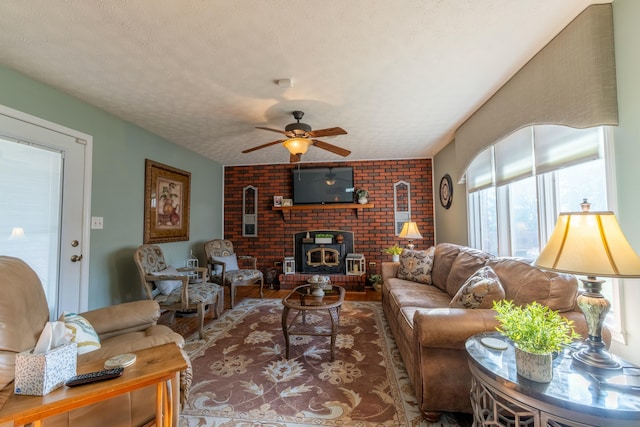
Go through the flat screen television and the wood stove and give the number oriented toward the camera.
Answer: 2

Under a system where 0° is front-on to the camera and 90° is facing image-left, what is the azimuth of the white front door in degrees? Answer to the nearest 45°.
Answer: approximately 315°

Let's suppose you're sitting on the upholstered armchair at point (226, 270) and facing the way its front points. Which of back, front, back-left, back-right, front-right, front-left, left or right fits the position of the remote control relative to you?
front-right

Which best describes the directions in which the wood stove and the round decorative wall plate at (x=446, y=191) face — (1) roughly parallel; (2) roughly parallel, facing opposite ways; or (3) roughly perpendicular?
roughly perpendicular

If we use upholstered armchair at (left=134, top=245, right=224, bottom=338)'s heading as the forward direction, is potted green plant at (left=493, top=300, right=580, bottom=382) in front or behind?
in front

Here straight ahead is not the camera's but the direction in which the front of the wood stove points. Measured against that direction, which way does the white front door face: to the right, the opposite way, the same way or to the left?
to the left

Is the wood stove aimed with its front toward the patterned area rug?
yes

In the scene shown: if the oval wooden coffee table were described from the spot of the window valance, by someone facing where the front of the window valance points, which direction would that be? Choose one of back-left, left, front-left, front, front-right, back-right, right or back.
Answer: front-right

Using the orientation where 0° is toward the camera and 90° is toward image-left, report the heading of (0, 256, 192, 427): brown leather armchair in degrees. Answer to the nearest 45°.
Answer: approximately 315°

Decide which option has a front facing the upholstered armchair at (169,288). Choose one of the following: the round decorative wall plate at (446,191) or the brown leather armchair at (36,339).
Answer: the round decorative wall plate

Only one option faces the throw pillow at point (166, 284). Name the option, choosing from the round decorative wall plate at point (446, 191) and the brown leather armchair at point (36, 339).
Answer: the round decorative wall plate

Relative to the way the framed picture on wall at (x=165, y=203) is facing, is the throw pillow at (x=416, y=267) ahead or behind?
ahead

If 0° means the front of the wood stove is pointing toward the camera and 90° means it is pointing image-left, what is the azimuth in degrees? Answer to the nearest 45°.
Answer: approximately 0°
